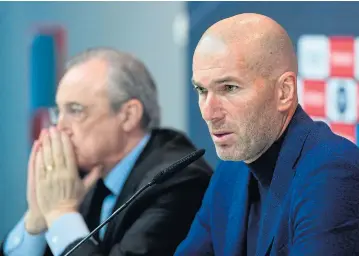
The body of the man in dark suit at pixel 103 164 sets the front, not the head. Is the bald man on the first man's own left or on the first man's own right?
on the first man's own left

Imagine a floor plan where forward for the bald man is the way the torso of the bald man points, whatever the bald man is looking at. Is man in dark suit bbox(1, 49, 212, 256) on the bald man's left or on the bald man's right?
on the bald man's right

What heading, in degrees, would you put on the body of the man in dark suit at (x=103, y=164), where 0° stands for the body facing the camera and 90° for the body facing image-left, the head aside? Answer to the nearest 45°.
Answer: approximately 45°

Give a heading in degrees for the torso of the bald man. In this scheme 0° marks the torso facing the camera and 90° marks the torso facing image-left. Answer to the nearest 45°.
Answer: approximately 45°
